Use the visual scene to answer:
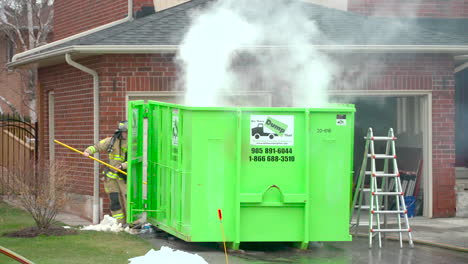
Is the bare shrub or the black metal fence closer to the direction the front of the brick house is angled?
the bare shrub

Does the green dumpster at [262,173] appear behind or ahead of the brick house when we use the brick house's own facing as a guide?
ahead

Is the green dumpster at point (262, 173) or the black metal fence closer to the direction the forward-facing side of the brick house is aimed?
the green dumpster

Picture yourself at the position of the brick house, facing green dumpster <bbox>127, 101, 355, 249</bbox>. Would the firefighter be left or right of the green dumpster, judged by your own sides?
right

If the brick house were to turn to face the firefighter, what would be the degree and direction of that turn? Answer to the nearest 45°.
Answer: approximately 90° to its right

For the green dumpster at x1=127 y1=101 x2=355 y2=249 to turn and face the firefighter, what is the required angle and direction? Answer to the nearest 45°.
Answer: approximately 135° to its right

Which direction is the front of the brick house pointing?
toward the camera

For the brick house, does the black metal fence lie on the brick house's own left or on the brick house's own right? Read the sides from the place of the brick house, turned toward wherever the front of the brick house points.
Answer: on the brick house's own right
